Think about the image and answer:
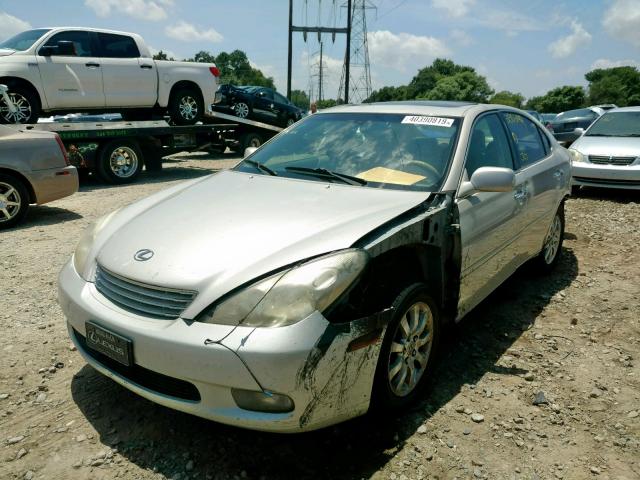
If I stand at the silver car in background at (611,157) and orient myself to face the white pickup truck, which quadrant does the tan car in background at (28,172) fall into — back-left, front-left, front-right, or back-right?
front-left

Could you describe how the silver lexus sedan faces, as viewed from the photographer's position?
facing the viewer and to the left of the viewer

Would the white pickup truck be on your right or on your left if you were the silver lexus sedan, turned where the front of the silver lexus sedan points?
on your right

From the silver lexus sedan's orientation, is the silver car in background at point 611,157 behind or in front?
behind

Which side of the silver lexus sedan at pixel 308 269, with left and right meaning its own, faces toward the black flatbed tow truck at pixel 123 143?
right

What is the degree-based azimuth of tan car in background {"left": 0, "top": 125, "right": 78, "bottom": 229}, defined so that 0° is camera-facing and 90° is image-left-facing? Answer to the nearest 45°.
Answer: approximately 90°

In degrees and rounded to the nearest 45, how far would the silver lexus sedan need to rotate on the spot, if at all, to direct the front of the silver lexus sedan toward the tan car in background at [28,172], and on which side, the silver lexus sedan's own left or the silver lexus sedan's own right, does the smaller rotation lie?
approximately 90° to the silver lexus sedan's own right

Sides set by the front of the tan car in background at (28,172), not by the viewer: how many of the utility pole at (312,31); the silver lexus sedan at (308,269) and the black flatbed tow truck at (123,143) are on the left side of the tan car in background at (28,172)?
1
